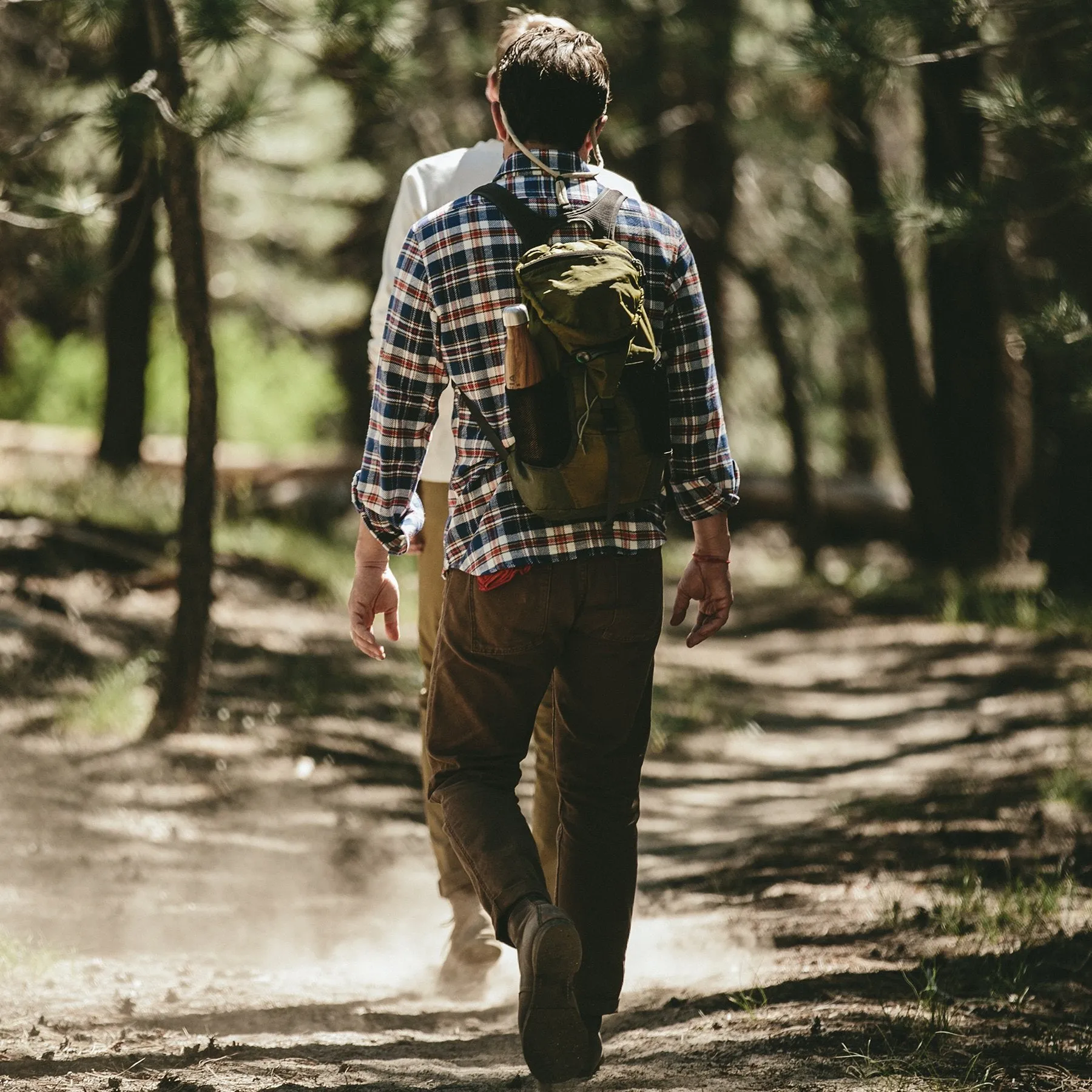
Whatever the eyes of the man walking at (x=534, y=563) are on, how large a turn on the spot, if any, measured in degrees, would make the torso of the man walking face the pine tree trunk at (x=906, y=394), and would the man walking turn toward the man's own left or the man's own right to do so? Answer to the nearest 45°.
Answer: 0° — they already face it

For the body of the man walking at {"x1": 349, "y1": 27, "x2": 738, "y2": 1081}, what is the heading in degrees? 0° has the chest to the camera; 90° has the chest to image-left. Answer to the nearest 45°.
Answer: approximately 180°

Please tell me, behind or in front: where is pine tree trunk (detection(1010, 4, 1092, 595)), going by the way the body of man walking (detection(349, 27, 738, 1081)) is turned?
in front

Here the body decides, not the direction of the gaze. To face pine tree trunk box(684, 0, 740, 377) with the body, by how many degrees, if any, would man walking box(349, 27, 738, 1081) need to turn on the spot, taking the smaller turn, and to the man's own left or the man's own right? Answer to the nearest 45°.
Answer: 0° — they already face it

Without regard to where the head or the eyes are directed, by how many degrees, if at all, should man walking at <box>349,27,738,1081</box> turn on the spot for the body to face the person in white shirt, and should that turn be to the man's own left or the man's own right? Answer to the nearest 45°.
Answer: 0° — they already face them

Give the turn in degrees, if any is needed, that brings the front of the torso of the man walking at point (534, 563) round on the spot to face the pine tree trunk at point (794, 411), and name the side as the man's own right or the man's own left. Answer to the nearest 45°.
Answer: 0° — they already face it

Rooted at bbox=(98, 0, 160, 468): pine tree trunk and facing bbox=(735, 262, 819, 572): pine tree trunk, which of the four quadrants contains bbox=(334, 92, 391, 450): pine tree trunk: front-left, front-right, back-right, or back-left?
front-left

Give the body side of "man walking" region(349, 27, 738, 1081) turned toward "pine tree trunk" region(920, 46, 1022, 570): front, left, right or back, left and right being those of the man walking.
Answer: front

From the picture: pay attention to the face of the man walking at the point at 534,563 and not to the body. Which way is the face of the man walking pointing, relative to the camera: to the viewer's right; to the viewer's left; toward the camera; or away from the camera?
away from the camera
